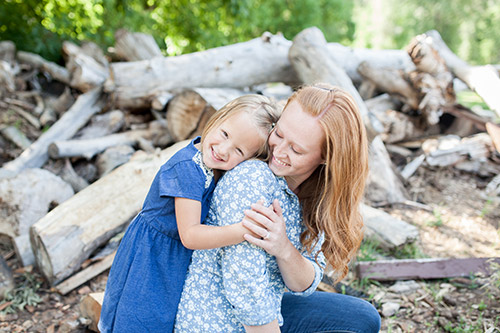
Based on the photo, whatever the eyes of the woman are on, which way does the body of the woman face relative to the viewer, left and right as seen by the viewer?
facing the viewer and to the right of the viewer

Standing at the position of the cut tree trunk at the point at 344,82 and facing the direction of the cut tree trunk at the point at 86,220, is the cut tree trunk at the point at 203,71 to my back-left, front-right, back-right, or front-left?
front-right

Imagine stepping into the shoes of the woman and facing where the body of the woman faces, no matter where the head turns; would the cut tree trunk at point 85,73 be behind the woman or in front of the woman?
behind

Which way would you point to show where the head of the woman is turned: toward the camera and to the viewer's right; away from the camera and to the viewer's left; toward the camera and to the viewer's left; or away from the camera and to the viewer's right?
toward the camera and to the viewer's left

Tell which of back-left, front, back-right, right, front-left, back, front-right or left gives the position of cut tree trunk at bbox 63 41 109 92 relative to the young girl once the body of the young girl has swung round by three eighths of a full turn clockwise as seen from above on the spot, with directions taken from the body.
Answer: back-right

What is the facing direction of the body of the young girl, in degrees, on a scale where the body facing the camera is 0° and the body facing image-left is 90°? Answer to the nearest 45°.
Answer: approximately 270°
